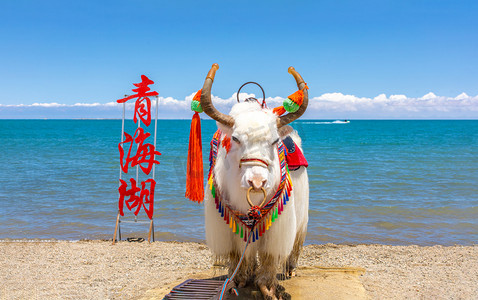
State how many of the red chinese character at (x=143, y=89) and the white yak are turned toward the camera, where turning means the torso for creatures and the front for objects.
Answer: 2

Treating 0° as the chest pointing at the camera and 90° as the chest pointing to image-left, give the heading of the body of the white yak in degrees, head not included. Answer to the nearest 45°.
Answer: approximately 0°

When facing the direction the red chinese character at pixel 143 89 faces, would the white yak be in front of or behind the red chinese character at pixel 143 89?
in front

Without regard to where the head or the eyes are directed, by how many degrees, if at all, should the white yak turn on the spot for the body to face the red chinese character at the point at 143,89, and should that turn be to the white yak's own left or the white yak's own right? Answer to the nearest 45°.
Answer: approximately 135° to the white yak's own right

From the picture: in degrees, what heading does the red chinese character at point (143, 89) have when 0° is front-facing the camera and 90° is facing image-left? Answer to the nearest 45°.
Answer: approximately 0°
